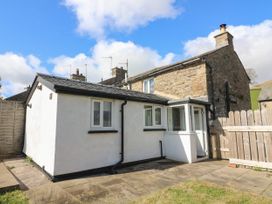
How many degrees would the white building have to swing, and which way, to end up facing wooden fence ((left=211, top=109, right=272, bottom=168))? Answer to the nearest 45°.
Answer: approximately 45° to its left

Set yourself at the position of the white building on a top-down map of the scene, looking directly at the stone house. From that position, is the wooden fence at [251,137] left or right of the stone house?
right

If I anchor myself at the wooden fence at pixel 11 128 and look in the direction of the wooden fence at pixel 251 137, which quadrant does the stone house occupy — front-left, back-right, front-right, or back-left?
front-left

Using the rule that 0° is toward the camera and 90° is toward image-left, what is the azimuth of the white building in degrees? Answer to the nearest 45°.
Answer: approximately 315°

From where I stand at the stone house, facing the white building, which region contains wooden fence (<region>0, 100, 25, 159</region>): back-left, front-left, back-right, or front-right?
front-right
